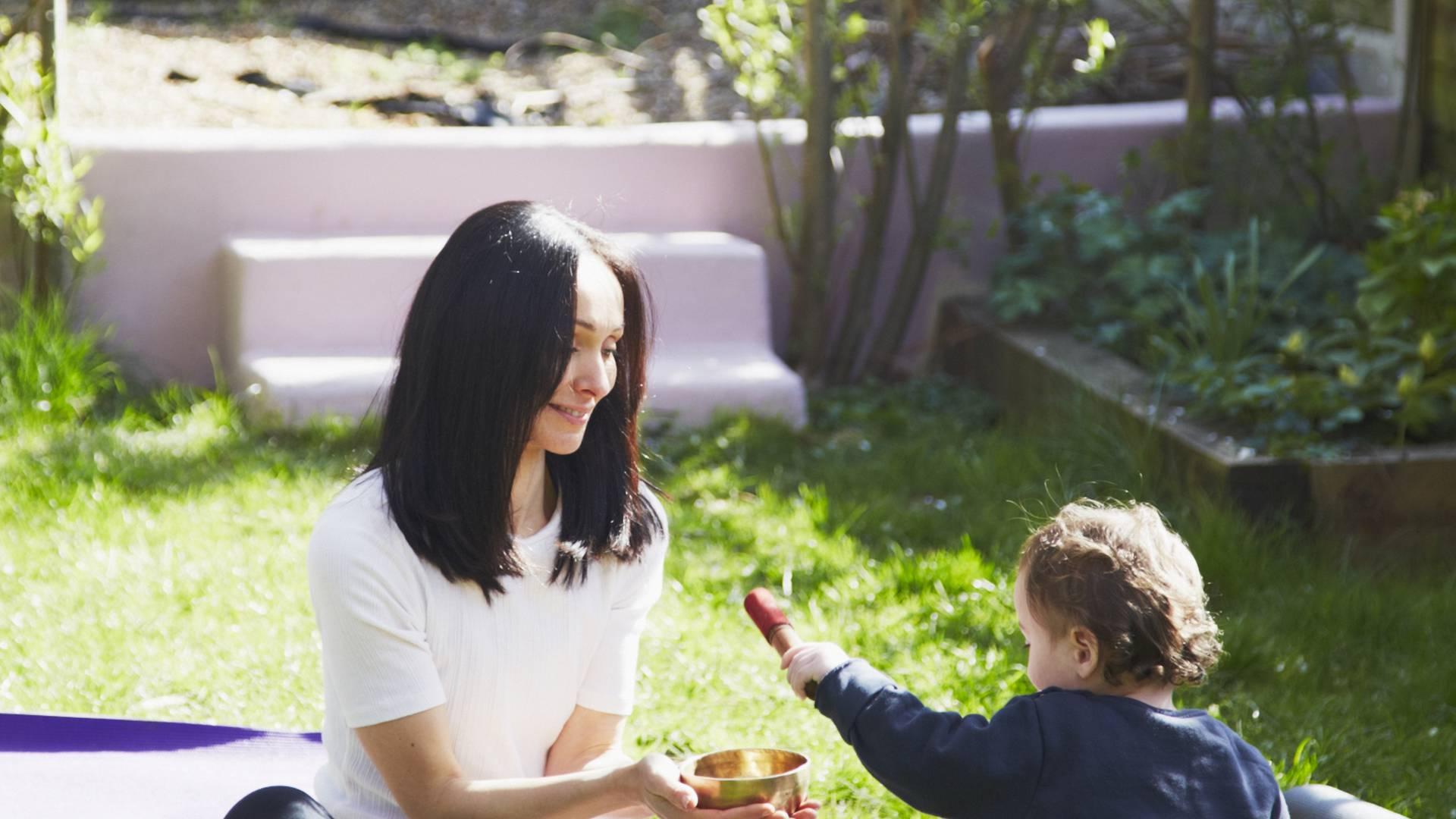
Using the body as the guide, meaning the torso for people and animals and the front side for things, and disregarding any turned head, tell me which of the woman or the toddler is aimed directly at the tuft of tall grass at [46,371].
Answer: the toddler

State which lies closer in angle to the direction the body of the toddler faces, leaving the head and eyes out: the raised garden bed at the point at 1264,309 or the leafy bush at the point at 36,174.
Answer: the leafy bush

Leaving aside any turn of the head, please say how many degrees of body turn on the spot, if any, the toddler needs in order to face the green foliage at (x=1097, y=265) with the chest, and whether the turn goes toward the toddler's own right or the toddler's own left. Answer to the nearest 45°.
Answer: approximately 45° to the toddler's own right

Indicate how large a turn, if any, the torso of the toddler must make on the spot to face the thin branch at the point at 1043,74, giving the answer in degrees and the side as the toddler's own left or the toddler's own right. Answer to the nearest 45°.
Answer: approximately 45° to the toddler's own right

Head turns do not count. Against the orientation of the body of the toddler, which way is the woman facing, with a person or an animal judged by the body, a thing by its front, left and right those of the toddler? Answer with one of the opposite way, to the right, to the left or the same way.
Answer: the opposite way

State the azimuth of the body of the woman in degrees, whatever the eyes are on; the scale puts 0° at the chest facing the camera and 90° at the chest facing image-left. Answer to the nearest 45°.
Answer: approximately 315°

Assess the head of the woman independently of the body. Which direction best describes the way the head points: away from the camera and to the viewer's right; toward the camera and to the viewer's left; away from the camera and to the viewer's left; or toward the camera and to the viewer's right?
toward the camera and to the viewer's right

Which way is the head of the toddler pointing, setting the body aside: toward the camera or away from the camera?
away from the camera

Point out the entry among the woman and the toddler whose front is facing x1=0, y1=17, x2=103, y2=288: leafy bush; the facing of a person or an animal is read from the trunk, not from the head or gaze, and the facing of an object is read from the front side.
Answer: the toddler

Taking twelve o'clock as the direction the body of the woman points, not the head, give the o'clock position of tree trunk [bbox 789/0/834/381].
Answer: The tree trunk is roughly at 8 o'clock from the woman.

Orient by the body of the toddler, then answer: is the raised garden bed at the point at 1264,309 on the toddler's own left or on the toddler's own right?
on the toddler's own right

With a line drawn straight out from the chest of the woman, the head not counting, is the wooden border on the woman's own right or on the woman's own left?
on the woman's own left

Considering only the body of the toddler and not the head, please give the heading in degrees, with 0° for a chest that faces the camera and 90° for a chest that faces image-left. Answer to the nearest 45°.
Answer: approximately 135°
